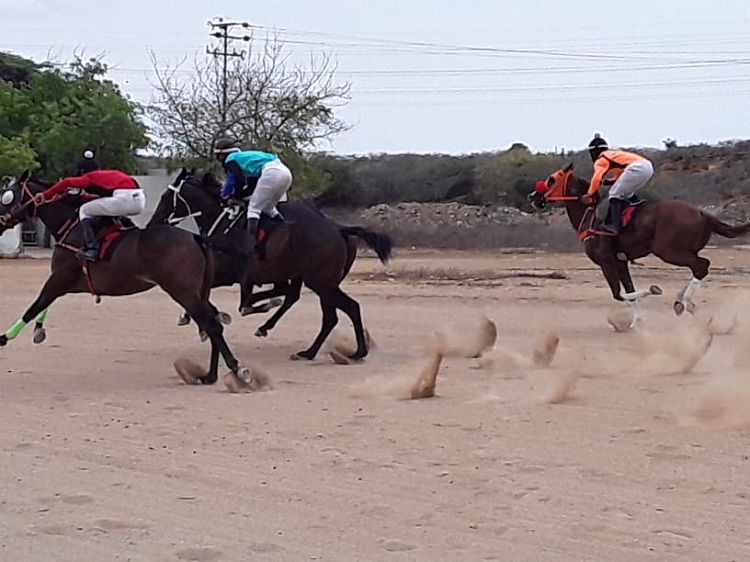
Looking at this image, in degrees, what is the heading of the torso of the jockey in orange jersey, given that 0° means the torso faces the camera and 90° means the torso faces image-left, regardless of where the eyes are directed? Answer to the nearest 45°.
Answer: approximately 90°

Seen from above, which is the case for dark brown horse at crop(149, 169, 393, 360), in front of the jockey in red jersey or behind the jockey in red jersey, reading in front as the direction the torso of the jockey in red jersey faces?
behind

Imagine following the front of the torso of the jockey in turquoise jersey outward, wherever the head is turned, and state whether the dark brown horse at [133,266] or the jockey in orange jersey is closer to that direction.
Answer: the dark brown horse

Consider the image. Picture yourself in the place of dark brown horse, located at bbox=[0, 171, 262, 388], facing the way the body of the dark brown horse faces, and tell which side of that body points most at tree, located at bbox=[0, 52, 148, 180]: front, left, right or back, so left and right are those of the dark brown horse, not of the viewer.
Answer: right

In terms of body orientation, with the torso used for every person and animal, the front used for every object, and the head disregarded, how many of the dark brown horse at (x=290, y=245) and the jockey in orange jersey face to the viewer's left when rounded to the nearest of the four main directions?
2

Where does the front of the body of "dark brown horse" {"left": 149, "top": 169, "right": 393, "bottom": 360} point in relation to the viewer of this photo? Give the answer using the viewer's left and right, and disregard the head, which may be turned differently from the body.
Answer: facing to the left of the viewer

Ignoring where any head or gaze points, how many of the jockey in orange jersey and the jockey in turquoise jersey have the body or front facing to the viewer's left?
2

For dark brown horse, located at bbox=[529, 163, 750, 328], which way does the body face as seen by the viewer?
to the viewer's left

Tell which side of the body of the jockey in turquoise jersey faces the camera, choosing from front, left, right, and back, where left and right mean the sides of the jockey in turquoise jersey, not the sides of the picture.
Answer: left

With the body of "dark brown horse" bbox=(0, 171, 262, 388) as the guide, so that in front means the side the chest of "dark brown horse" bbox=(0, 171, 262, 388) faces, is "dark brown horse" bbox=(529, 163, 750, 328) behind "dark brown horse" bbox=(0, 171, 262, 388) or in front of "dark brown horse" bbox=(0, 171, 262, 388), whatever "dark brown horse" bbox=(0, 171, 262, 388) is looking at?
behind

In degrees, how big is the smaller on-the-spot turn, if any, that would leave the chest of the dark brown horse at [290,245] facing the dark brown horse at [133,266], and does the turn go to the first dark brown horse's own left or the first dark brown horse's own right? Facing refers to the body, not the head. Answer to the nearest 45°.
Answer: approximately 45° to the first dark brown horse's own left

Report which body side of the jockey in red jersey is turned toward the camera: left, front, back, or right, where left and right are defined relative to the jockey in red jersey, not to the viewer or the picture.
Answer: left

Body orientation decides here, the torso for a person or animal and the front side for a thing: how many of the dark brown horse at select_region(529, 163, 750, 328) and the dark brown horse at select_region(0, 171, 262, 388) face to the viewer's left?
2

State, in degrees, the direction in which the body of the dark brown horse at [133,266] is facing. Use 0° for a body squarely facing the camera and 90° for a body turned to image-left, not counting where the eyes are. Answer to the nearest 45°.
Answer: approximately 90°
